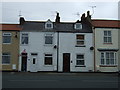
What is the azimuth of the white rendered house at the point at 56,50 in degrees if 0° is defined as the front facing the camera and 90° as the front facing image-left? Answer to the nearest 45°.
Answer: approximately 0°
